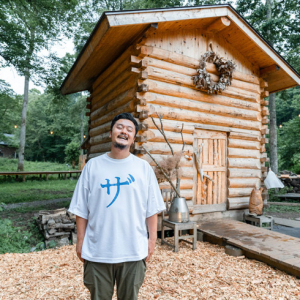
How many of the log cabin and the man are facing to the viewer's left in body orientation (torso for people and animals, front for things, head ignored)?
0

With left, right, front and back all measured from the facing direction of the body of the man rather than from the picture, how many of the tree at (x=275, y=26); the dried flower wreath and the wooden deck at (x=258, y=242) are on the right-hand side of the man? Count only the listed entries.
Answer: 0

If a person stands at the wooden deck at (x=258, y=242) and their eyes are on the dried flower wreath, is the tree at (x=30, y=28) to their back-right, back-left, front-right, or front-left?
front-left

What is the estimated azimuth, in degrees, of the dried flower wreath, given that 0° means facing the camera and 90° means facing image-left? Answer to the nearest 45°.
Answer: approximately 315°

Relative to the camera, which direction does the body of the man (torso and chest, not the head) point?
toward the camera

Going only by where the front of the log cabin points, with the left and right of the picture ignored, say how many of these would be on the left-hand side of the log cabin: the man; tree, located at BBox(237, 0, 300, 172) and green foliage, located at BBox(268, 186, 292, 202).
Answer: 2

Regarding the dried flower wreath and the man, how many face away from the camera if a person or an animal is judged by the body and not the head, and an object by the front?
0

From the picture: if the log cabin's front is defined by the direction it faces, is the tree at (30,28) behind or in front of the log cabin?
behind

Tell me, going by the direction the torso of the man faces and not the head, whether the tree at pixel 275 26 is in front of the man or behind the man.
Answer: behind

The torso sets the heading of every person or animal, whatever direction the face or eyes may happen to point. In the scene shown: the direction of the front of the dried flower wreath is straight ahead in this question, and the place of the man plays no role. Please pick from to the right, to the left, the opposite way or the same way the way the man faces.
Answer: the same way

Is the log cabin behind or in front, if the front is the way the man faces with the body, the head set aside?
behind

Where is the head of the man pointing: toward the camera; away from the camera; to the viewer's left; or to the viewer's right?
toward the camera

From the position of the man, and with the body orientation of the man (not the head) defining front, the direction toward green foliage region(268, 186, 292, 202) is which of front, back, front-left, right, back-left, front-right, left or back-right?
back-left
